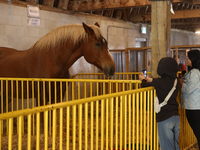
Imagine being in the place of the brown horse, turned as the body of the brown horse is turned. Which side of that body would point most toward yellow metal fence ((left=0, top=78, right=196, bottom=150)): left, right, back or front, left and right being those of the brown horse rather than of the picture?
right

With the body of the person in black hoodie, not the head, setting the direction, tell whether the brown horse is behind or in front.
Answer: in front

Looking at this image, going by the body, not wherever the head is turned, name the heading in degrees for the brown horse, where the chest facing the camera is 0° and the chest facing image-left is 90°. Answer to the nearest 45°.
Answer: approximately 270°

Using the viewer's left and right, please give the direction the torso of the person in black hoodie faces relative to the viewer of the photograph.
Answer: facing away from the viewer and to the left of the viewer

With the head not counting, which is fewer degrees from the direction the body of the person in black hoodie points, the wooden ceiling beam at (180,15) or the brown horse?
the brown horse

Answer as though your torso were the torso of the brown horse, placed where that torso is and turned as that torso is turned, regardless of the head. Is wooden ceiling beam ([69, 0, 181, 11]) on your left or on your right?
on your left

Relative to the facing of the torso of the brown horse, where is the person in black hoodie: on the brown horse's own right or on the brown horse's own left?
on the brown horse's own right

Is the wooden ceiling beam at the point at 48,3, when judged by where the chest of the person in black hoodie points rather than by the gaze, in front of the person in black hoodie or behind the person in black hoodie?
in front

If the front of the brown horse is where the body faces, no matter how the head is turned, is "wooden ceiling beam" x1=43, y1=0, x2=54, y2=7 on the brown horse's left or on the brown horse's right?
on the brown horse's left

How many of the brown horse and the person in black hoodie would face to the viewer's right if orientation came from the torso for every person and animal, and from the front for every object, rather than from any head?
1

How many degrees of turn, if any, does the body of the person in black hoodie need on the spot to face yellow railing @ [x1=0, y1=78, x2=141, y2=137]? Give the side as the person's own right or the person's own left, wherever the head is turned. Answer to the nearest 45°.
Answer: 0° — they already face it
